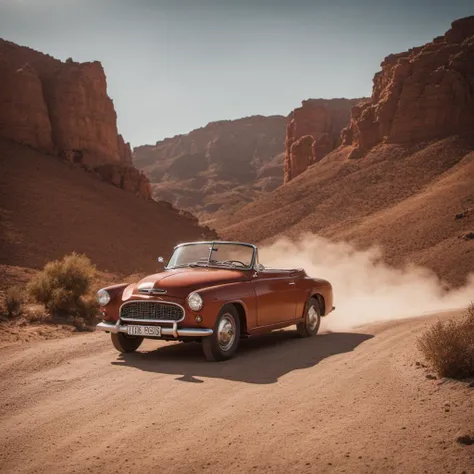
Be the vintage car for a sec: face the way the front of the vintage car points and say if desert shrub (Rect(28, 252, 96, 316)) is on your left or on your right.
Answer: on your right

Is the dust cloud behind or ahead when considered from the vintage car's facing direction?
behind

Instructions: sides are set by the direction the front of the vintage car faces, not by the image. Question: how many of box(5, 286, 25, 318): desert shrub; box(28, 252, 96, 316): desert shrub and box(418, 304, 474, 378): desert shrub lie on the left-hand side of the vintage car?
1

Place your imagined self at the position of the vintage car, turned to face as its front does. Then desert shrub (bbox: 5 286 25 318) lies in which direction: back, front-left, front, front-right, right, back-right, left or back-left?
right

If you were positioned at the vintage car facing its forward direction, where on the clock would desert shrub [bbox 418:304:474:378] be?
The desert shrub is roughly at 9 o'clock from the vintage car.

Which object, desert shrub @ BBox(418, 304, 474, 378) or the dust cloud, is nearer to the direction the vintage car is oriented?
the desert shrub

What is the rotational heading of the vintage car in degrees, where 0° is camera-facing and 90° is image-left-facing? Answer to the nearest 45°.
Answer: approximately 45°
